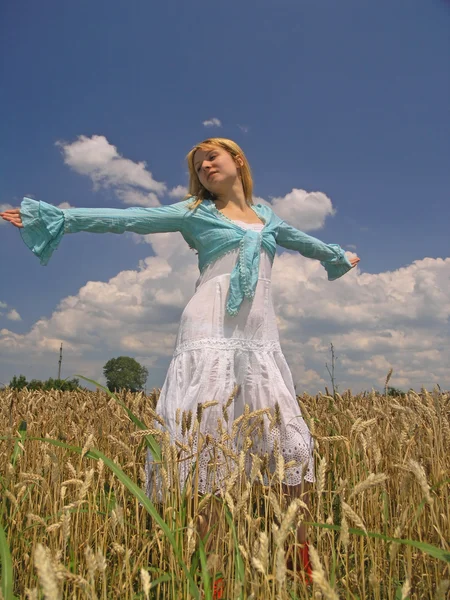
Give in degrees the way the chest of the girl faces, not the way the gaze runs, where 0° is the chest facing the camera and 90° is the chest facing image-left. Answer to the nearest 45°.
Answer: approximately 315°
